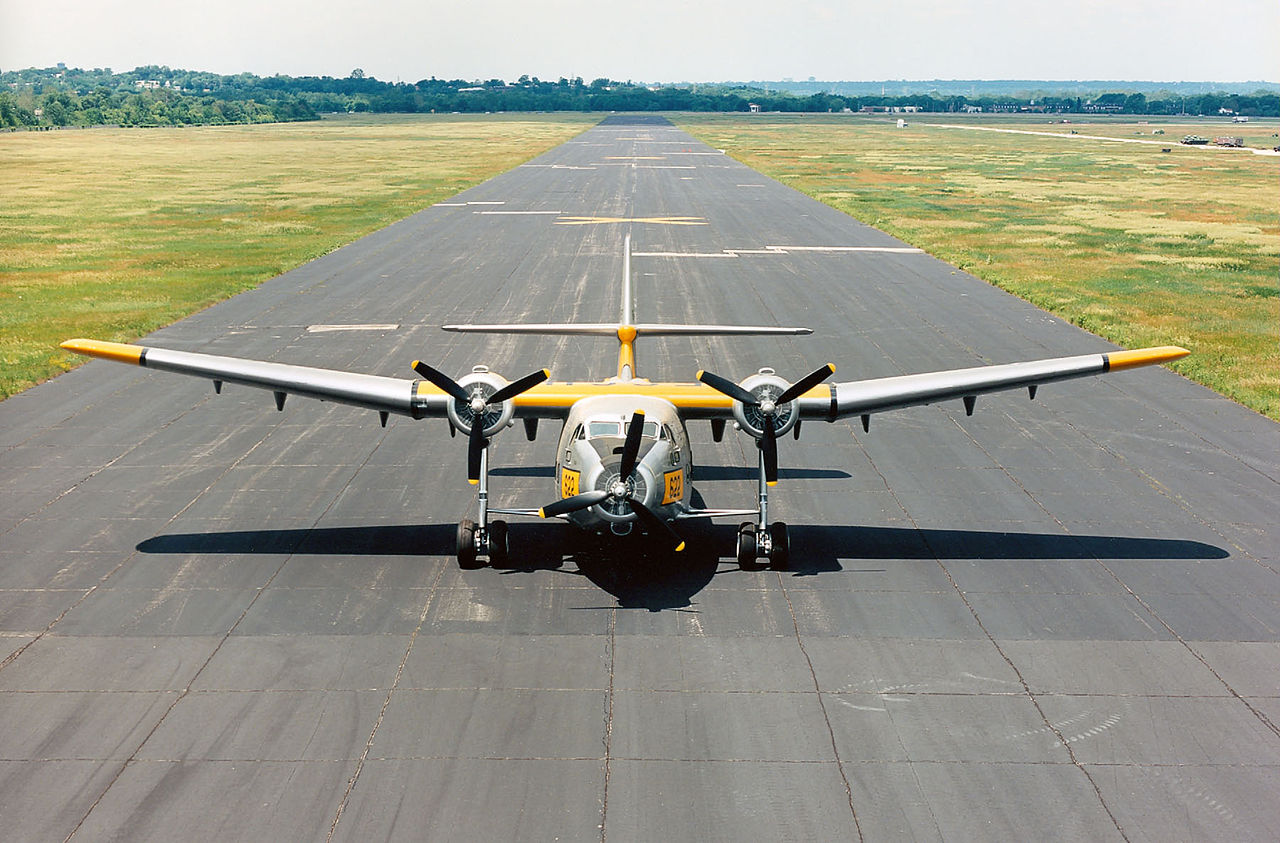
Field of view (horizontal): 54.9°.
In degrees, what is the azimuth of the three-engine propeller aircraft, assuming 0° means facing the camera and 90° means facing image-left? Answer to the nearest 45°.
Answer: approximately 0°
